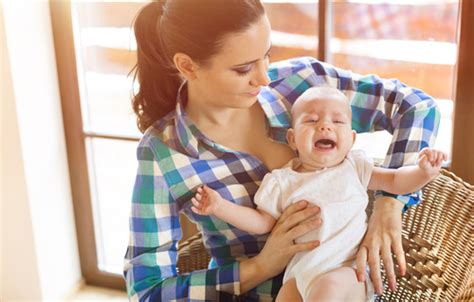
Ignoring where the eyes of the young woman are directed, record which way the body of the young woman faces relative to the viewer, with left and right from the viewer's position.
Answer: facing the viewer and to the right of the viewer
